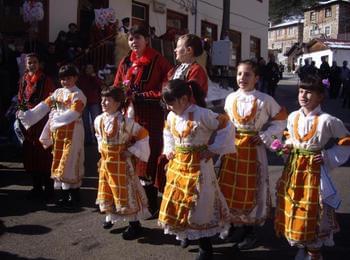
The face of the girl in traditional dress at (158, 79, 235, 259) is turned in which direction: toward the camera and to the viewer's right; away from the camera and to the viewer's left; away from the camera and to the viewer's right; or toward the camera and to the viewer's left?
toward the camera and to the viewer's left

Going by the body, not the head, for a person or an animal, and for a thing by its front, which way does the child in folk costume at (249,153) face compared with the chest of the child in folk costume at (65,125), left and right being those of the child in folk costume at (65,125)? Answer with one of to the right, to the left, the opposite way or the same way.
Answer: the same way

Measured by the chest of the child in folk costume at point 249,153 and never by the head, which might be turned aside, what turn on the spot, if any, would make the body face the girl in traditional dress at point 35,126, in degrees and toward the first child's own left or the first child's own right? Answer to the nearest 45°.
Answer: approximately 90° to the first child's own right

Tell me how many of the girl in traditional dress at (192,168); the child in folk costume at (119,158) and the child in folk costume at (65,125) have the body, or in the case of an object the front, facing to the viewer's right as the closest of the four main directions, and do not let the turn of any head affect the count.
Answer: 0

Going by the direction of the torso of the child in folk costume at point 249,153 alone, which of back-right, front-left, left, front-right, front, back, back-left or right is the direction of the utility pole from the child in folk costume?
back-right

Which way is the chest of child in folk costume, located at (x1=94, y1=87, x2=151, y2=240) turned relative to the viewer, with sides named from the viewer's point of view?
facing the viewer and to the left of the viewer

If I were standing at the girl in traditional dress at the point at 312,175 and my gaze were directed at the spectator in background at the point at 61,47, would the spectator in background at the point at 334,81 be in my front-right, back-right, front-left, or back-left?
front-right

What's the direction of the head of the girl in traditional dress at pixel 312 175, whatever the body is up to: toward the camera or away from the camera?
toward the camera

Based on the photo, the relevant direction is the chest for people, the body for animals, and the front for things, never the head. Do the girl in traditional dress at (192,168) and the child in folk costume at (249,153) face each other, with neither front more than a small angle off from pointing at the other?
no

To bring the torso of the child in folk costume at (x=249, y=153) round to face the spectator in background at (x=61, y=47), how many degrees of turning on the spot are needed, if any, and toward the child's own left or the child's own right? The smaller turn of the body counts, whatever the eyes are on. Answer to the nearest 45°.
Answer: approximately 90° to the child's own right

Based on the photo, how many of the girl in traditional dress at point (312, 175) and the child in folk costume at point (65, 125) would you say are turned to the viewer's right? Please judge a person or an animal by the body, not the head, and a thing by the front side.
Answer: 0

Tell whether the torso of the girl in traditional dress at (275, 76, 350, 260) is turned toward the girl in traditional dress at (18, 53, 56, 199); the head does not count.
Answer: no

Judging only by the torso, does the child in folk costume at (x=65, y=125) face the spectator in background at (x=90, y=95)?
no

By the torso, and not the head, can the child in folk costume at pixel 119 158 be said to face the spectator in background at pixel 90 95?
no

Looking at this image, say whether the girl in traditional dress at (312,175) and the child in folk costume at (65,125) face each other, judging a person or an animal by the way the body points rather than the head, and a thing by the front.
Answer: no

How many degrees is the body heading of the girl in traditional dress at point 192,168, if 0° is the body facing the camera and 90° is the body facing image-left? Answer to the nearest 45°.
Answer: approximately 45°

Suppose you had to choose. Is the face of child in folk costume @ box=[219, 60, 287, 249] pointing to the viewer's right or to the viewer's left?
to the viewer's left

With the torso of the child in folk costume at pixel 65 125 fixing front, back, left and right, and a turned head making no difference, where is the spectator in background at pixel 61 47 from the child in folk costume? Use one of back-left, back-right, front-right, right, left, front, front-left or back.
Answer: back-right

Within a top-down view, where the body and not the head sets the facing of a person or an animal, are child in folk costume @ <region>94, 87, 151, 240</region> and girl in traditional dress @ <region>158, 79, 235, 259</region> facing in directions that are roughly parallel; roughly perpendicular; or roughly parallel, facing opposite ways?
roughly parallel

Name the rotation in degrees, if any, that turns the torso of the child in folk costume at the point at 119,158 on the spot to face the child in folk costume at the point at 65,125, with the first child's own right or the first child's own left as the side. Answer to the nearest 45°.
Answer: approximately 90° to the first child's own right

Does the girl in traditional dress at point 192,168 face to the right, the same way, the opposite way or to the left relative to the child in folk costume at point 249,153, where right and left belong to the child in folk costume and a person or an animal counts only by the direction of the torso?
the same way

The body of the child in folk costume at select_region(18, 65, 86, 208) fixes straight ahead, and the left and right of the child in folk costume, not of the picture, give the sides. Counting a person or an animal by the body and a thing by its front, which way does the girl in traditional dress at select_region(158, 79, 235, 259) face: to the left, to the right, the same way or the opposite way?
the same way

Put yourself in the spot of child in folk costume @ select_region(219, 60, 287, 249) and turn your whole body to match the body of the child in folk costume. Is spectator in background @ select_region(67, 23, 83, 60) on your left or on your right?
on your right
